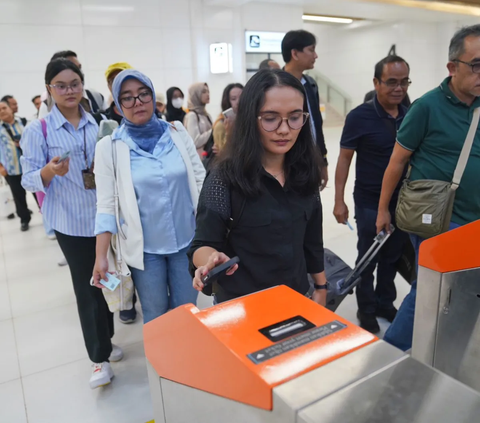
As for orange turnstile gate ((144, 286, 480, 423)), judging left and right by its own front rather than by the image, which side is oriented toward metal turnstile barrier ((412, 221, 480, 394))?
right

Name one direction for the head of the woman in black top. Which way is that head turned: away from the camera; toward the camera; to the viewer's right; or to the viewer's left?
toward the camera

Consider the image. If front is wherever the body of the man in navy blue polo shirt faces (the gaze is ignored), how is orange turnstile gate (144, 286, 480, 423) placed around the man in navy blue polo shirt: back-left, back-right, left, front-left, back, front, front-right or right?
front-right

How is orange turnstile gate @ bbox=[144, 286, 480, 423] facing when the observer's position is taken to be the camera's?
facing away from the viewer and to the left of the viewer

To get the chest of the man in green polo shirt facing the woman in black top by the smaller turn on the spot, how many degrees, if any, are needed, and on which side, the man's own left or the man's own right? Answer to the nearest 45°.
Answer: approximately 90° to the man's own right

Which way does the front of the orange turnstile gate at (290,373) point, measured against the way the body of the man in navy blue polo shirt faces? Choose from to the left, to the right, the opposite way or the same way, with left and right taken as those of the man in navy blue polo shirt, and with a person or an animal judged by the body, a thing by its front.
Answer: the opposite way

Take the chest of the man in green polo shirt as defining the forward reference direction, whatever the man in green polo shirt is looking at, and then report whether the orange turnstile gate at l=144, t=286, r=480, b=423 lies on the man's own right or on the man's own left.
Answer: on the man's own right

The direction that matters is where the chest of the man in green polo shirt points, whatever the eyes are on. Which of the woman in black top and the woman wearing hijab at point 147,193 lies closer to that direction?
the woman in black top

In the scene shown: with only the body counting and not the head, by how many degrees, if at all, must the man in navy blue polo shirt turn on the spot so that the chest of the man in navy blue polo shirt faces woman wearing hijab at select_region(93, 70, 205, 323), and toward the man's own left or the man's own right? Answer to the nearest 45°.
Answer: approximately 90° to the man's own right

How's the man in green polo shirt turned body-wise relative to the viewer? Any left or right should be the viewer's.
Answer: facing the viewer and to the right of the viewer

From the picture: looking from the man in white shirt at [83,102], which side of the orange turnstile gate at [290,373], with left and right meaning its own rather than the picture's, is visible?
front

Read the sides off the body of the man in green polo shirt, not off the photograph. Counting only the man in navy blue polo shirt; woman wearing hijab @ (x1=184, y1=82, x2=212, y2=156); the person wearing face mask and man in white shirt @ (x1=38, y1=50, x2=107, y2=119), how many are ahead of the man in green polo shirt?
0

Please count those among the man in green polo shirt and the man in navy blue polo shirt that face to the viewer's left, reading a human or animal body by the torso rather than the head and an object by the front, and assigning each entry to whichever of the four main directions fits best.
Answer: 0

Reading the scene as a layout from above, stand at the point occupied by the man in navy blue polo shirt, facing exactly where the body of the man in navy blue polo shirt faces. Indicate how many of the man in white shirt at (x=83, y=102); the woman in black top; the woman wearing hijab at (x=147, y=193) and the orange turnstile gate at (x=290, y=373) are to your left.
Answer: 0

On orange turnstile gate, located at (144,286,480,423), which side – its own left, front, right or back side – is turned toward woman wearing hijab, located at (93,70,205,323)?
front

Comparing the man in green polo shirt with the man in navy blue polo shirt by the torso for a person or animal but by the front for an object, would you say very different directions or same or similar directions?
same or similar directions

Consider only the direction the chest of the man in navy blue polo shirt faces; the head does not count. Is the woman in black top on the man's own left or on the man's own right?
on the man's own right

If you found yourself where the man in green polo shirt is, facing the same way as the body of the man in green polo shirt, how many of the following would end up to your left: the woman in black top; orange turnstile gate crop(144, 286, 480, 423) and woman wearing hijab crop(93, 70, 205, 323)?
0
